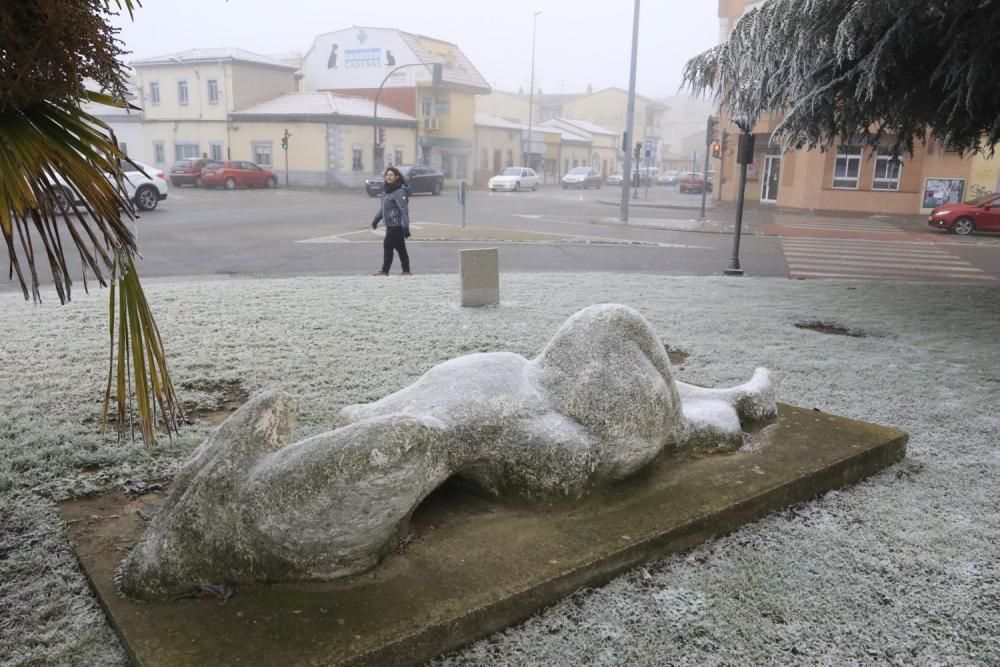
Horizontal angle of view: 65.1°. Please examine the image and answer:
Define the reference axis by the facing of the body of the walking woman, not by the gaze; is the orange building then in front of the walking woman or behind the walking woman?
behind

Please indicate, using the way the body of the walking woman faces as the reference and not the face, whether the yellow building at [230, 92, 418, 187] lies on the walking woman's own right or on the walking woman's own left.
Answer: on the walking woman's own right

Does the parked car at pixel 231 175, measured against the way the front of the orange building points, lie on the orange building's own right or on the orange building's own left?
on the orange building's own right

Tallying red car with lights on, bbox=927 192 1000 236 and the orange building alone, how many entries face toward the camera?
1

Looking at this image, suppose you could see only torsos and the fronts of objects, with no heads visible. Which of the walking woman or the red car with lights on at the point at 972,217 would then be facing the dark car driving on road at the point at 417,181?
the red car with lights on at the point at 972,217

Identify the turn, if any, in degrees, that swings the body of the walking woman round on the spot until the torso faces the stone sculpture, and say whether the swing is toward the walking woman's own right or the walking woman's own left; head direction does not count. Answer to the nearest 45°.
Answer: approximately 45° to the walking woman's own left

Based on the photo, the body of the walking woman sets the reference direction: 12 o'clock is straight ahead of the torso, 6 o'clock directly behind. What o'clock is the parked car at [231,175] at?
The parked car is roughly at 4 o'clock from the walking woman.

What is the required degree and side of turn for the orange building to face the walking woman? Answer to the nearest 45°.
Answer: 0° — it already faces them

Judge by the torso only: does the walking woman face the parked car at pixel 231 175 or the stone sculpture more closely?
the stone sculpture

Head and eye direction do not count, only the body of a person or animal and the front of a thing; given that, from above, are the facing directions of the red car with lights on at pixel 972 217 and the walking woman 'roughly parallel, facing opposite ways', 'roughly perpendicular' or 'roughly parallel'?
roughly perpendicular

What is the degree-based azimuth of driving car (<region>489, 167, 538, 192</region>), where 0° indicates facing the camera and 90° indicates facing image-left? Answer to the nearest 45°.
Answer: approximately 45°

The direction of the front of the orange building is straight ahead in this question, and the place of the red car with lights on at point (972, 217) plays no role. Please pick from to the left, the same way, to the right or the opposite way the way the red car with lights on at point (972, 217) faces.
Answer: to the right

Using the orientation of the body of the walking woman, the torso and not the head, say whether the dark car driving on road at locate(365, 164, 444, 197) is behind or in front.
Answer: behind

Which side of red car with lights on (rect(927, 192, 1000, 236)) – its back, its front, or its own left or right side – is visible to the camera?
left
